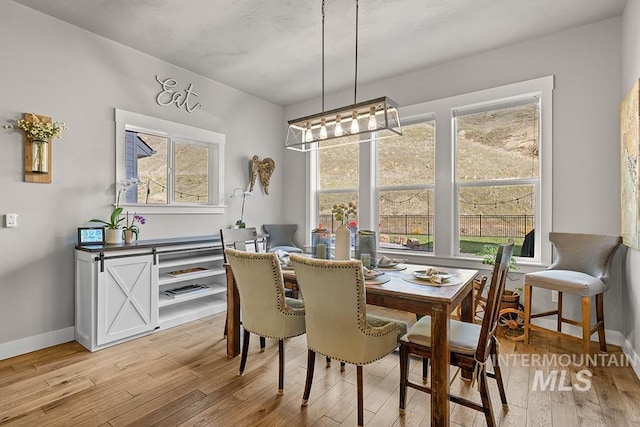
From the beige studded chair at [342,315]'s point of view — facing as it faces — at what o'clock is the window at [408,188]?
The window is roughly at 11 o'clock from the beige studded chair.

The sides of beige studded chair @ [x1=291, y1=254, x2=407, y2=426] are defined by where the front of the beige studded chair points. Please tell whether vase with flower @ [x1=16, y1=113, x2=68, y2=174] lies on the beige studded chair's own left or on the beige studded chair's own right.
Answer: on the beige studded chair's own left

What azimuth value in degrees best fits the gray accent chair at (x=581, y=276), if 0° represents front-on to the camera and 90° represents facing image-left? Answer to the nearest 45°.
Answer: approximately 45°

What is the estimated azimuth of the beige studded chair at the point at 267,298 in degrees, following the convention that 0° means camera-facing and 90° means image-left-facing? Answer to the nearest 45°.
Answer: approximately 225°

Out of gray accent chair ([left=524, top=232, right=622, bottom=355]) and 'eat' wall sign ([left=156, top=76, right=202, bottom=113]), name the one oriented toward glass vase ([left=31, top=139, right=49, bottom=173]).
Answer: the gray accent chair

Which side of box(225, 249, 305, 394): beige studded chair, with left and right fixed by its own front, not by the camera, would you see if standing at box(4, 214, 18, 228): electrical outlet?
left

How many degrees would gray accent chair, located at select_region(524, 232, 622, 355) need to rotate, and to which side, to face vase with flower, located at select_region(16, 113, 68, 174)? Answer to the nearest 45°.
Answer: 0° — it already faces it

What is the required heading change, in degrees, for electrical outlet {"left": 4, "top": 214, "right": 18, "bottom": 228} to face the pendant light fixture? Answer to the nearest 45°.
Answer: approximately 45° to its left

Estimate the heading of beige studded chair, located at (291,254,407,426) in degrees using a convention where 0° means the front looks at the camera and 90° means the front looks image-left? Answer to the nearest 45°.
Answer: approximately 225°

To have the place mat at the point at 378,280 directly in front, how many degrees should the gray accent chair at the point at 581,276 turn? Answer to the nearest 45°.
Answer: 0° — it already faces it
